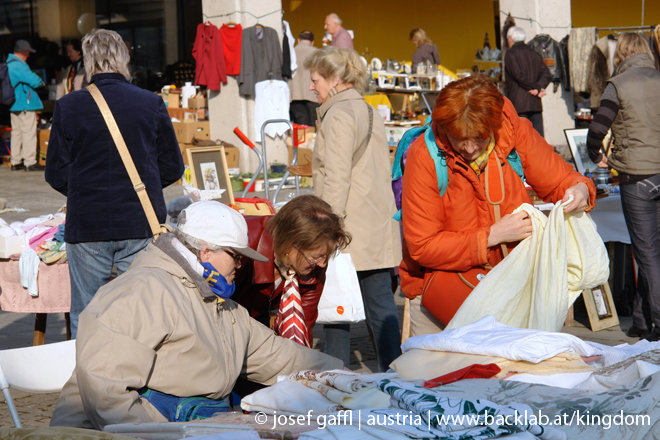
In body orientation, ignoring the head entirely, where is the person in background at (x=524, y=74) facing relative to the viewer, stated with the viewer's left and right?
facing away from the viewer and to the left of the viewer

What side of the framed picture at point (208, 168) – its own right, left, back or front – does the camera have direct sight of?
front

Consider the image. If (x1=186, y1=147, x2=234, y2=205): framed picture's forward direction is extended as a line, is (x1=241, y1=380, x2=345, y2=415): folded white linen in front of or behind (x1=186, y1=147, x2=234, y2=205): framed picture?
in front

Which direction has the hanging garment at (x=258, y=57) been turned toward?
toward the camera

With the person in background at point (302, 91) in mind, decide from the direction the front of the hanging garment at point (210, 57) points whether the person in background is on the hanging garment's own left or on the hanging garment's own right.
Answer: on the hanging garment's own left

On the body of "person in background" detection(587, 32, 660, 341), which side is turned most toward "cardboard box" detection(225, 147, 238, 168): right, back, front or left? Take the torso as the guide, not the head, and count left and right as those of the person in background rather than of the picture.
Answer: front

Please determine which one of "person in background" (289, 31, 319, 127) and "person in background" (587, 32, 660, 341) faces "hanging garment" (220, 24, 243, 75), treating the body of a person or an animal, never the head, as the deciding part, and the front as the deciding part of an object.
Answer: "person in background" (587, 32, 660, 341)

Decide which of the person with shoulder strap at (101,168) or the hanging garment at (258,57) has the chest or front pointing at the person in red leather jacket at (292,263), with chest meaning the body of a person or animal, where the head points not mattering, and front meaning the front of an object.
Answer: the hanging garment

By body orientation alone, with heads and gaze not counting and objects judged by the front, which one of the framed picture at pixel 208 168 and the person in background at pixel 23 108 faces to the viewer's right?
the person in background

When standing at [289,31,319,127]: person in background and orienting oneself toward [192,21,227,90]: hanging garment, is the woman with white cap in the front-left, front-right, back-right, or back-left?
front-left

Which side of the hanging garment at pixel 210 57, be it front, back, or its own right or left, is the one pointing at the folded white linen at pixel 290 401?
front

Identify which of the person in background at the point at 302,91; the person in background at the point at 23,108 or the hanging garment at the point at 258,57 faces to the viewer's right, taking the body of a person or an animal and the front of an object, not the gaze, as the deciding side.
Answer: the person in background at the point at 23,108

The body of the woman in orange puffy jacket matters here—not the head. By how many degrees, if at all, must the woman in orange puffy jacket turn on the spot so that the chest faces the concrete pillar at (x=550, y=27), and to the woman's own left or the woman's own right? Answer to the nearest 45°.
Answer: approximately 135° to the woman's own left

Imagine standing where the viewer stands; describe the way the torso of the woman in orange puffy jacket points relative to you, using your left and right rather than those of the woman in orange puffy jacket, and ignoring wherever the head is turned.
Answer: facing the viewer and to the right of the viewer

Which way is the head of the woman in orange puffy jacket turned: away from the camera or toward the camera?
toward the camera

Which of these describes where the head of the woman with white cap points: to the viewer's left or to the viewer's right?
to the viewer's right

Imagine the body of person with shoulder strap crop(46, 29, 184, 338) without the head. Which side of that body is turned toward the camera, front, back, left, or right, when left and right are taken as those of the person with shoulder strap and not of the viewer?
back
